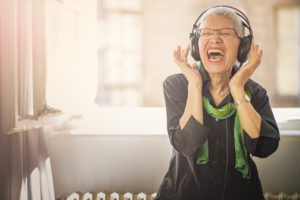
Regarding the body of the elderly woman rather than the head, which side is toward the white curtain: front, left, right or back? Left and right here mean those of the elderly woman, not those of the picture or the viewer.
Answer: right

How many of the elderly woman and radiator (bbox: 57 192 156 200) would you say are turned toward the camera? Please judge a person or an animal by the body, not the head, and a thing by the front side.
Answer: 2

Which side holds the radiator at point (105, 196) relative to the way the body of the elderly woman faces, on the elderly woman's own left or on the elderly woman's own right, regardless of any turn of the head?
on the elderly woman's own right

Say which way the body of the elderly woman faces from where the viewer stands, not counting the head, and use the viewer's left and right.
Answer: facing the viewer

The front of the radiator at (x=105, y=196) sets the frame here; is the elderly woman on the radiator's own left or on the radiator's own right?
on the radiator's own left
